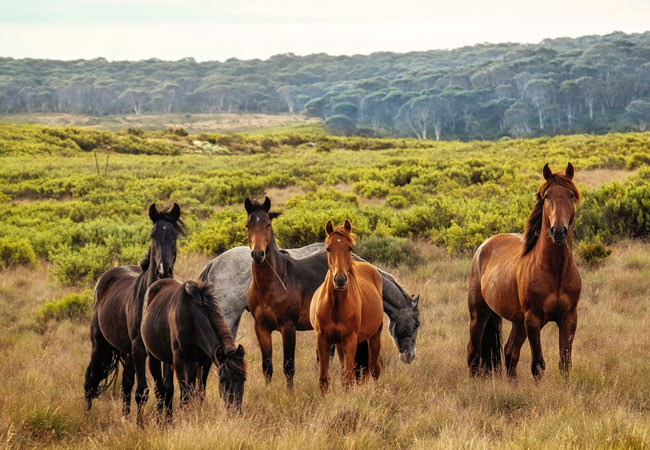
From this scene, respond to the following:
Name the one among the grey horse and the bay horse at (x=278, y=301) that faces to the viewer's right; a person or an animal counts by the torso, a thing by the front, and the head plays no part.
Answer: the grey horse

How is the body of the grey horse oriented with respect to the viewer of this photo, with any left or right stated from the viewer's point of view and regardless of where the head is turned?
facing to the right of the viewer

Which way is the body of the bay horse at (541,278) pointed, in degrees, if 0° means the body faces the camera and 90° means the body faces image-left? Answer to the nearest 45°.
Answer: approximately 315°

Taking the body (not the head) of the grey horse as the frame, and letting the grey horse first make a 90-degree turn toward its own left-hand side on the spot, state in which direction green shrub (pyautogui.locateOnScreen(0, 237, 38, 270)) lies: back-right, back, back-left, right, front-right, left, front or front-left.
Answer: front-left

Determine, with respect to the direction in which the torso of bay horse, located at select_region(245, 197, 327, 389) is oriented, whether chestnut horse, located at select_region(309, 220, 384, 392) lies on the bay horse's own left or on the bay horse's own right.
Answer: on the bay horse's own left

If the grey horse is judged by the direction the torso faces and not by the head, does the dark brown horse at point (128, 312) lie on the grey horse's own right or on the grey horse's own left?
on the grey horse's own right

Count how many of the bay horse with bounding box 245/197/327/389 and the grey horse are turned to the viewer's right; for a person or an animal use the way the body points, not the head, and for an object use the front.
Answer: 1

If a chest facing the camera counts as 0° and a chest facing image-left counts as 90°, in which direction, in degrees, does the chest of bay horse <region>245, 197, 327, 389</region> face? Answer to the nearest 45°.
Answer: approximately 45°

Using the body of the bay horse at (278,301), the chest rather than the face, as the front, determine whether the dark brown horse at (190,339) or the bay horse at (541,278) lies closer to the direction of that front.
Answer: the dark brown horse
